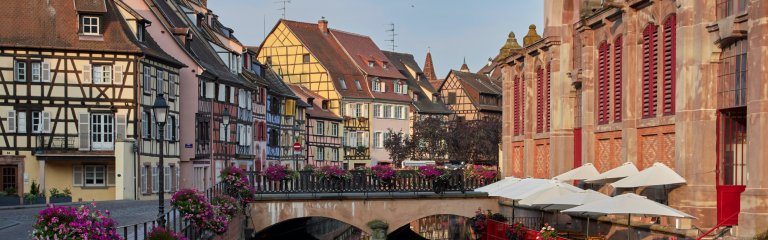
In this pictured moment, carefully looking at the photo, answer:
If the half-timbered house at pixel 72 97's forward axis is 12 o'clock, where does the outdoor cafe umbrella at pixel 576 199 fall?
The outdoor cafe umbrella is roughly at 11 o'clock from the half-timbered house.

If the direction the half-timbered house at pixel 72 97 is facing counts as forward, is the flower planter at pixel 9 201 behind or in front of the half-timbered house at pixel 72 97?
in front

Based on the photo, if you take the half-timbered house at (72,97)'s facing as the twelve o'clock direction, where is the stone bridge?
The stone bridge is roughly at 10 o'clock from the half-timbered house.

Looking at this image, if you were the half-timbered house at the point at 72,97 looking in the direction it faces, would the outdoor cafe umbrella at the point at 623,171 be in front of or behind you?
in front

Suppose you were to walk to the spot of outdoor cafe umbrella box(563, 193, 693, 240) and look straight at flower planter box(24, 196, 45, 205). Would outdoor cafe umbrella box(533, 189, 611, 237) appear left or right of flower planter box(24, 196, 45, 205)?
right

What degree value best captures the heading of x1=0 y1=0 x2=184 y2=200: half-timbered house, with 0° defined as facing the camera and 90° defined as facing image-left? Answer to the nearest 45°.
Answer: approximately 0°

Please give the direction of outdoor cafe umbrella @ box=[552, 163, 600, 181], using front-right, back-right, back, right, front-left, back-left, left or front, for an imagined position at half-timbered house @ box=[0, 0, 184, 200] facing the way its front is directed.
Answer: front-left

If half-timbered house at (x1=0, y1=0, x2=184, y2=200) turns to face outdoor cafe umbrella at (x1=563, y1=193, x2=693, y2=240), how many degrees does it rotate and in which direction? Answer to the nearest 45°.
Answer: approximately 45° to its left

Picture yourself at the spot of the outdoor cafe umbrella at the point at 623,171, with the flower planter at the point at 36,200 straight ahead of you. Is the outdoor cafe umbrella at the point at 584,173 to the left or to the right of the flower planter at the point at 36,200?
right

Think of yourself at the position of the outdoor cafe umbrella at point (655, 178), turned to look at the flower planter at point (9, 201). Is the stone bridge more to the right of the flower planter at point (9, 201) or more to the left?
right

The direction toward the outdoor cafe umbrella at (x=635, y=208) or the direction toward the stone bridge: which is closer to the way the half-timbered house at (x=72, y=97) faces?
the outdoor cafe umbrella
